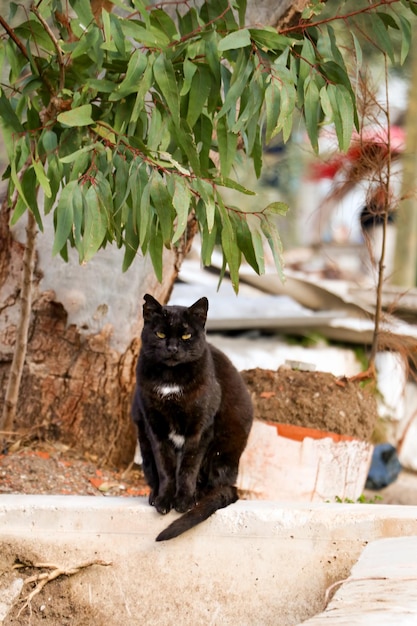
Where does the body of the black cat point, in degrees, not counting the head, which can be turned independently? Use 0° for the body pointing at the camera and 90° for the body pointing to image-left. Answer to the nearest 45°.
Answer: approximately 45°

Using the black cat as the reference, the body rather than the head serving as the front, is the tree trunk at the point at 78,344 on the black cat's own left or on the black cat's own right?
on the black cat's own right
